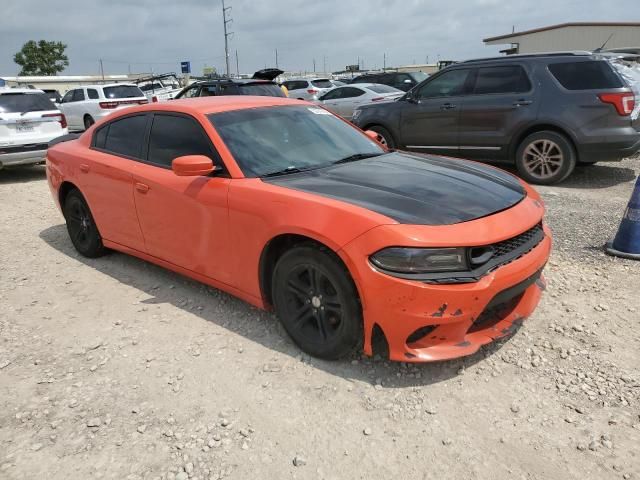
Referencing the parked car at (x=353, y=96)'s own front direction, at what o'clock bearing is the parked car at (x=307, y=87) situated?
the parked car at (x=307, y=87) is roughly at 1 o'clock from the parked car at (x=353, y=96).

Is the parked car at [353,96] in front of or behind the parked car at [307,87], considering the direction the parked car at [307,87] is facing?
behind

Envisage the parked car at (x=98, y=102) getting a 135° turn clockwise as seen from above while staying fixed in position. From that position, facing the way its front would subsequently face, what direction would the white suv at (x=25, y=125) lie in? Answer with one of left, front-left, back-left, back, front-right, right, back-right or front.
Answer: right

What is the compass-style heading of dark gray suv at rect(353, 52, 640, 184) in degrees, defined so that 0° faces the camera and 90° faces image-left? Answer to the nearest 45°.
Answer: approximately 135°

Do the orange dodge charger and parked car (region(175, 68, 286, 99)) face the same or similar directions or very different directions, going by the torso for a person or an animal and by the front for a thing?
very different directions

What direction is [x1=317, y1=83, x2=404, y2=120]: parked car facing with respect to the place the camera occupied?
facing away from the viewer and to the left of the viewer

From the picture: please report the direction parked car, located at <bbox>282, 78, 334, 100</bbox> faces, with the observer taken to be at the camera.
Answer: facing away from the viewer and to the left of the viewer

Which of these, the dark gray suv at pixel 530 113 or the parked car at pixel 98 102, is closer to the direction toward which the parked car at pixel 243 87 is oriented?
the parked car

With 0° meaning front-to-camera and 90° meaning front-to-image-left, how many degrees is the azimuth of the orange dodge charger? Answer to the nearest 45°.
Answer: approximately 315°
